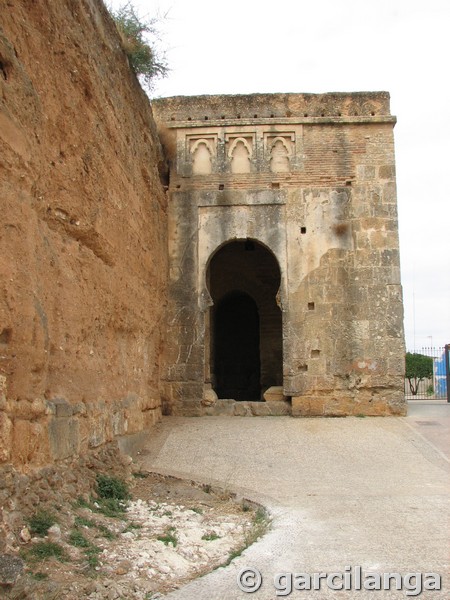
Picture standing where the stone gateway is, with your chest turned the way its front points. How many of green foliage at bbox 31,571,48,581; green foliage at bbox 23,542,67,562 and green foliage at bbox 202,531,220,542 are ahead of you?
3

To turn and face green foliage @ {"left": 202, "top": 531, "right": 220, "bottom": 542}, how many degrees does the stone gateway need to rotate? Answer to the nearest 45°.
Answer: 0° — it already faces it

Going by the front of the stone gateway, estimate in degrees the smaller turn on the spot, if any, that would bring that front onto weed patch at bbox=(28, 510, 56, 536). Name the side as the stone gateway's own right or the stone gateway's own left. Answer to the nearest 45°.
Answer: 0° — it already faces it

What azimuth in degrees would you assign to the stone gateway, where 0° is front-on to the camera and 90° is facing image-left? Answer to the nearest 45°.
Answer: approximately 0°

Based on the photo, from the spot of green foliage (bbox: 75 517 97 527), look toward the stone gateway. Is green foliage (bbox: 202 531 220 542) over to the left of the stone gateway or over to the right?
right

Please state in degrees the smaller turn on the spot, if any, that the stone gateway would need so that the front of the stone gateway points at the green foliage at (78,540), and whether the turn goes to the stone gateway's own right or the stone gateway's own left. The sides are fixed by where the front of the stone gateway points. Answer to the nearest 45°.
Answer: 0° — it already faces it

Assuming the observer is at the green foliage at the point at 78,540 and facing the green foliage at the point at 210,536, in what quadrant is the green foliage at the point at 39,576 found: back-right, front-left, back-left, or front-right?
back-right
